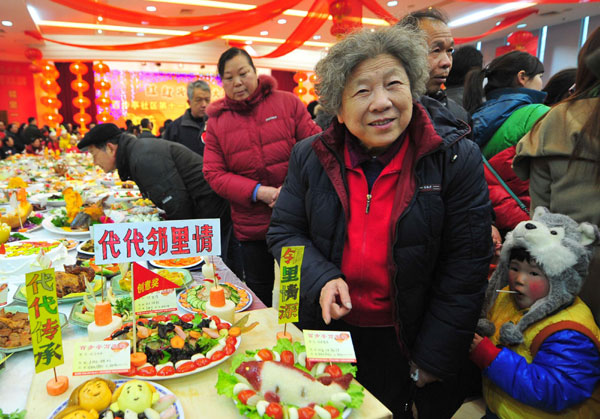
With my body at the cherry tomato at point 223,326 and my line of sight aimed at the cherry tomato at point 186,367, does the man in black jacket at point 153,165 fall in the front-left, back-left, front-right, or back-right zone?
back-right

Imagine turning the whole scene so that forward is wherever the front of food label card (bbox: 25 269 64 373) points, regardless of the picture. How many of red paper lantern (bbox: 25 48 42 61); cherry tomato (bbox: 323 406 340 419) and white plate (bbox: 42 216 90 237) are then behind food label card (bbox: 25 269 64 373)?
2

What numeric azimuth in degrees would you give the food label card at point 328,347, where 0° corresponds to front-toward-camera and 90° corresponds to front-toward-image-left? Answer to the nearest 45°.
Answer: approximately 0°

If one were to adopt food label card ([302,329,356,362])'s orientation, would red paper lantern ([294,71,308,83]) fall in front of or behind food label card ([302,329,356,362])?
behind

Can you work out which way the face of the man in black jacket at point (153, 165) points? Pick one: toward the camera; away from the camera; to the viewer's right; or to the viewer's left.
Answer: to the viewer's left
